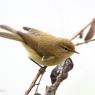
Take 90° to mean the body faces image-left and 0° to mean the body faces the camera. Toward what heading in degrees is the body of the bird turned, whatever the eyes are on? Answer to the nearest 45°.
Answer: approximately 270°
